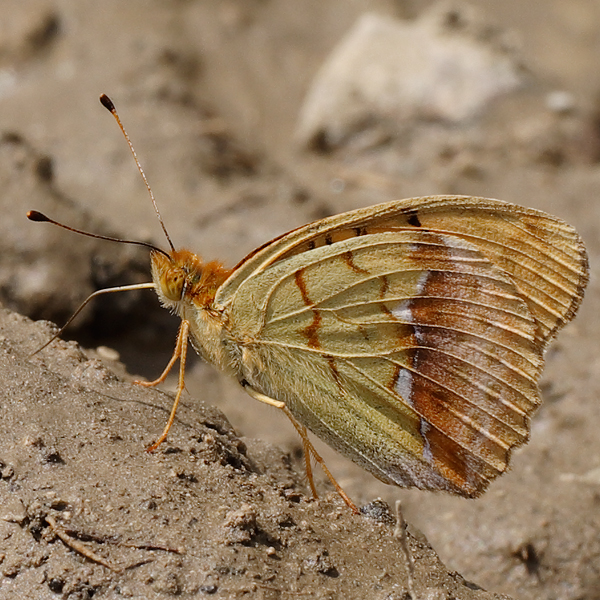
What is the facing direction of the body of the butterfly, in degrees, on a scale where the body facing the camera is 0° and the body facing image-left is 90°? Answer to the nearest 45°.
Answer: approximately 90°
